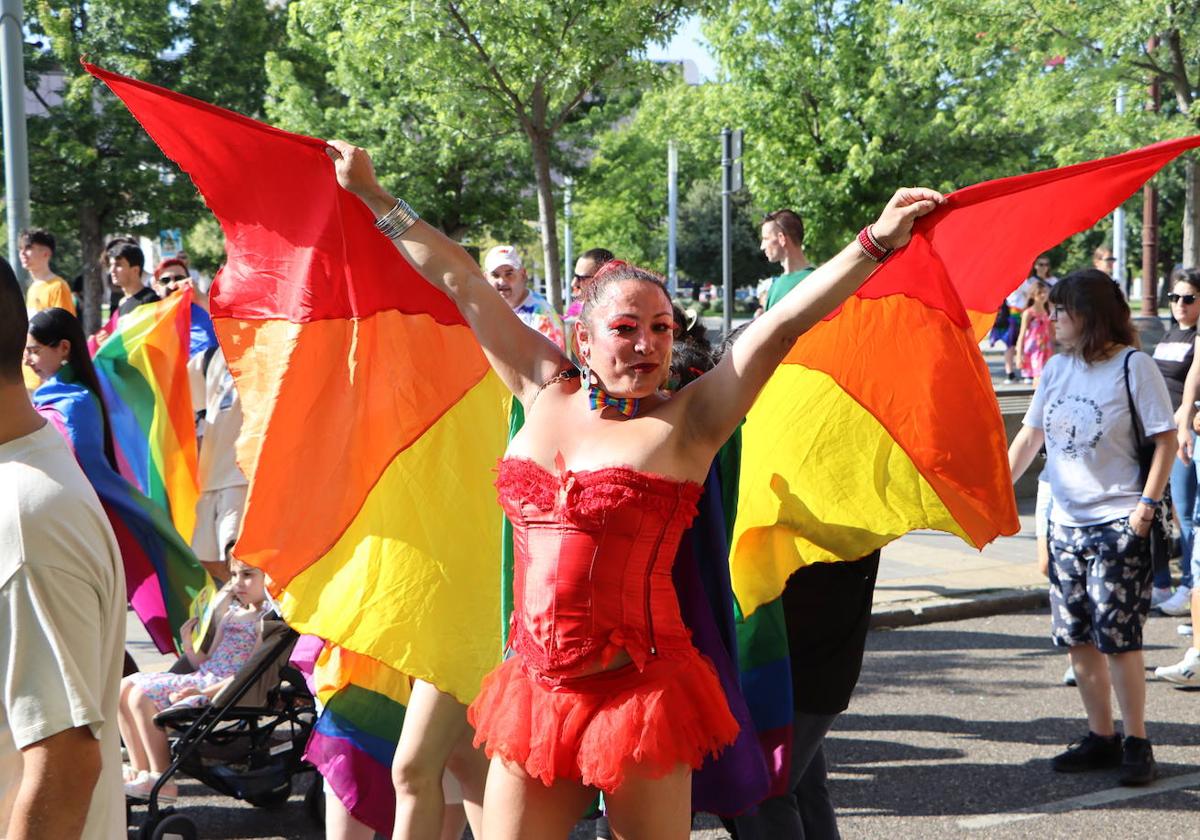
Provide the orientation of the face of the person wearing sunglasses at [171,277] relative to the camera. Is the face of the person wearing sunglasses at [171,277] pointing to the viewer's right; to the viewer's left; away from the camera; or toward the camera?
toward the camera

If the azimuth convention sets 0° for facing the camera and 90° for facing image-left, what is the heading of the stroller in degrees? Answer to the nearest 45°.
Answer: approximately 90°

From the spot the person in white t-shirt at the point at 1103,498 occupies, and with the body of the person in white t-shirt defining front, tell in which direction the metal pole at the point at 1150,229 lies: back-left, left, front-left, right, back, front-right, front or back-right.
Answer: back-right

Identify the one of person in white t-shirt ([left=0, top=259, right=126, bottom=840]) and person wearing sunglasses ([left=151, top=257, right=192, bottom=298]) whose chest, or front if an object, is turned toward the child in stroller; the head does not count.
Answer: the person wearing sunglasses

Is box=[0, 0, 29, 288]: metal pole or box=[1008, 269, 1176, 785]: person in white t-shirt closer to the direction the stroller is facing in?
the metal pole

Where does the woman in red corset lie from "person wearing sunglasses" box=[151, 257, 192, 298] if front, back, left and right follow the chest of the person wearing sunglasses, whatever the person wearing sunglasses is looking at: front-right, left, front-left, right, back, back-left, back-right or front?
front

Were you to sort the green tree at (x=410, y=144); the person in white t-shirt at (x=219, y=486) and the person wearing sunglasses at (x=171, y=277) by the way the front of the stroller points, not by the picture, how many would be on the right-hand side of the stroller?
3

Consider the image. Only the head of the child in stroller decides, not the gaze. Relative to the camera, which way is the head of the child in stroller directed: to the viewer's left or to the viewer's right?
to the viewer's left

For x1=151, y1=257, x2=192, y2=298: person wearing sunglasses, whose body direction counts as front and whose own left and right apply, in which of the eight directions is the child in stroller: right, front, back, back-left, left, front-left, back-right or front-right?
front

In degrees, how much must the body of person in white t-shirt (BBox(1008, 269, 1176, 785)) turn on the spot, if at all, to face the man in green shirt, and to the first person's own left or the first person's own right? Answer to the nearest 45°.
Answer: approximately 90° to the first person's own right

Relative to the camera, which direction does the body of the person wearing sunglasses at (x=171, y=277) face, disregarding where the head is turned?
toward the camera
